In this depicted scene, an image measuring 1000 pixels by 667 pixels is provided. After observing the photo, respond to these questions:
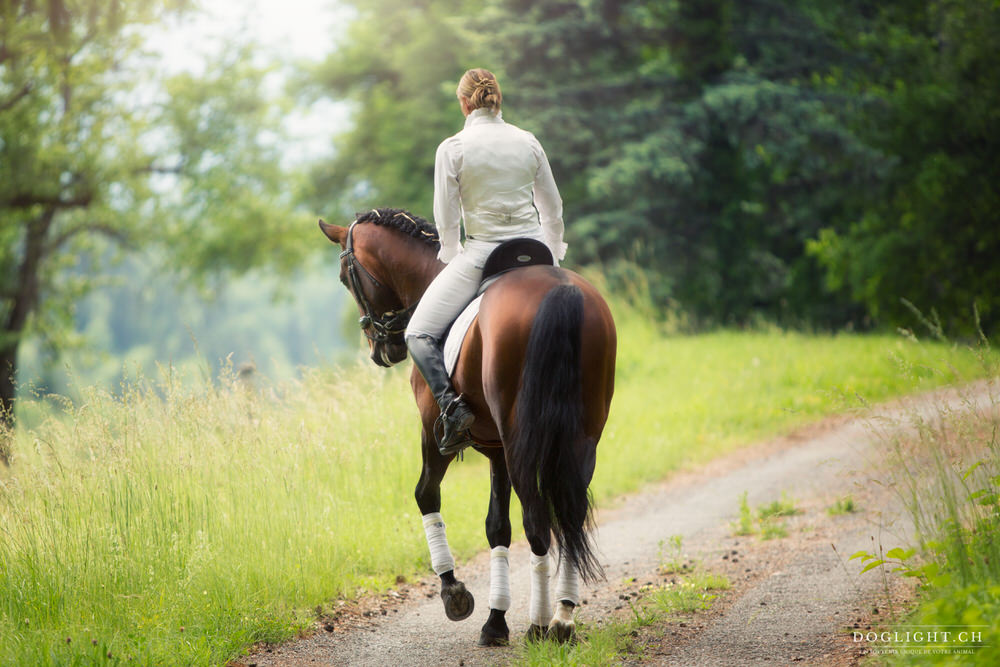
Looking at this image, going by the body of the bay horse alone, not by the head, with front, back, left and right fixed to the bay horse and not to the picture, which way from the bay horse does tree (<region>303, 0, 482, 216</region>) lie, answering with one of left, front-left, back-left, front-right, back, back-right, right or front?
front-right

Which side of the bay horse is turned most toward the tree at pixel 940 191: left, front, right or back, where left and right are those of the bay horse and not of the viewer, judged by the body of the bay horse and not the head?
front

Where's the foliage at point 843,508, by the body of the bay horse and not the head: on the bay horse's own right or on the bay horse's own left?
on the bay horse's own right

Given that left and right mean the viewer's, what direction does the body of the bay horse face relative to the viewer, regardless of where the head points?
facing away from the viewer and to the left of the viewer

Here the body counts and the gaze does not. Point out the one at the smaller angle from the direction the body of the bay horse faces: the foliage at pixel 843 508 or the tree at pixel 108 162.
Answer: the tree

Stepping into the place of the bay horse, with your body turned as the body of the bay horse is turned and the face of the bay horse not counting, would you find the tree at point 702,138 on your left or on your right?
on your right
